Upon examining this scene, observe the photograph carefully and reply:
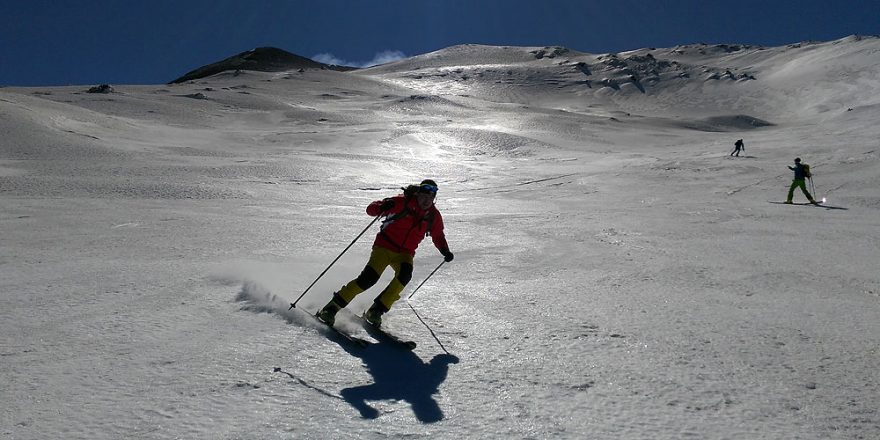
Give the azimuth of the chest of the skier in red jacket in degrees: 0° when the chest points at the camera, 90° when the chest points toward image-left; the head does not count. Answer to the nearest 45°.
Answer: approximately 315°
